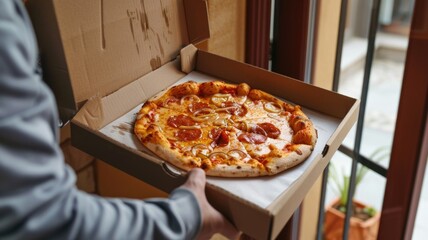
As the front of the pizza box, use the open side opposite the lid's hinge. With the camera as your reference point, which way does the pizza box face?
facing the viewer and to the right of the viewer

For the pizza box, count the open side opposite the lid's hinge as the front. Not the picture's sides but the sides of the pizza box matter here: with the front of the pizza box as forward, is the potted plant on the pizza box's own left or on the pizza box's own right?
on the pizza box's own left
